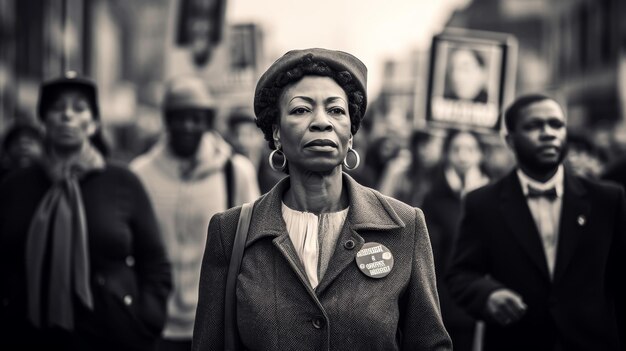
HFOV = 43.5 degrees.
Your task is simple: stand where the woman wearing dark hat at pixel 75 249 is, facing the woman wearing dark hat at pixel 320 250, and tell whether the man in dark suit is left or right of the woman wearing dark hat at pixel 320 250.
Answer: left

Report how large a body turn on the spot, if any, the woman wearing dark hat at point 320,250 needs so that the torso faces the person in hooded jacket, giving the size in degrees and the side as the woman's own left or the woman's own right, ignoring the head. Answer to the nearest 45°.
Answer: approximately 180°

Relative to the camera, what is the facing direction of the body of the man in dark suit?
toward the camera

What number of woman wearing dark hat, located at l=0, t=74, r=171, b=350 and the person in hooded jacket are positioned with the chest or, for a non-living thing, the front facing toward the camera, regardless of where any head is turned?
2

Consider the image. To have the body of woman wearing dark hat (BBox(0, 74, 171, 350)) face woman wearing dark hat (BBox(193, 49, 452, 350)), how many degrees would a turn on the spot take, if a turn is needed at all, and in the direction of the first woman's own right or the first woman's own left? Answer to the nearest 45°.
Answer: approximately 45° to the first woman's own left

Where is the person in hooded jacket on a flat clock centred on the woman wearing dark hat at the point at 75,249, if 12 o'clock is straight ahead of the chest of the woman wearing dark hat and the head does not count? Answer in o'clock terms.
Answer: The person in hooded jacket is roughly at 7 o'clock from the woman wearing dark hat.

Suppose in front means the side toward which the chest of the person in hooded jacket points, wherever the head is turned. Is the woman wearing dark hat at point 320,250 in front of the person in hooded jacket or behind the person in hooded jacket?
in front

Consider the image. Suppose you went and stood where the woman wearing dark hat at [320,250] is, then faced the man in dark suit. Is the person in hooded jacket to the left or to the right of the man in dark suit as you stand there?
left

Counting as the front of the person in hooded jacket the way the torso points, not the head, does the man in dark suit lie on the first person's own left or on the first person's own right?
on the first person's own left

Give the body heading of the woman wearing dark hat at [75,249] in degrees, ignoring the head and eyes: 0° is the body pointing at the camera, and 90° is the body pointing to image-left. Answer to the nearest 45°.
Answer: approximately 0°

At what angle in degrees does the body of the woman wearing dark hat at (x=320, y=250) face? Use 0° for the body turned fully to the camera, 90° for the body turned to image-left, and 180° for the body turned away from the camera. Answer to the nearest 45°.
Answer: approximately 0°
